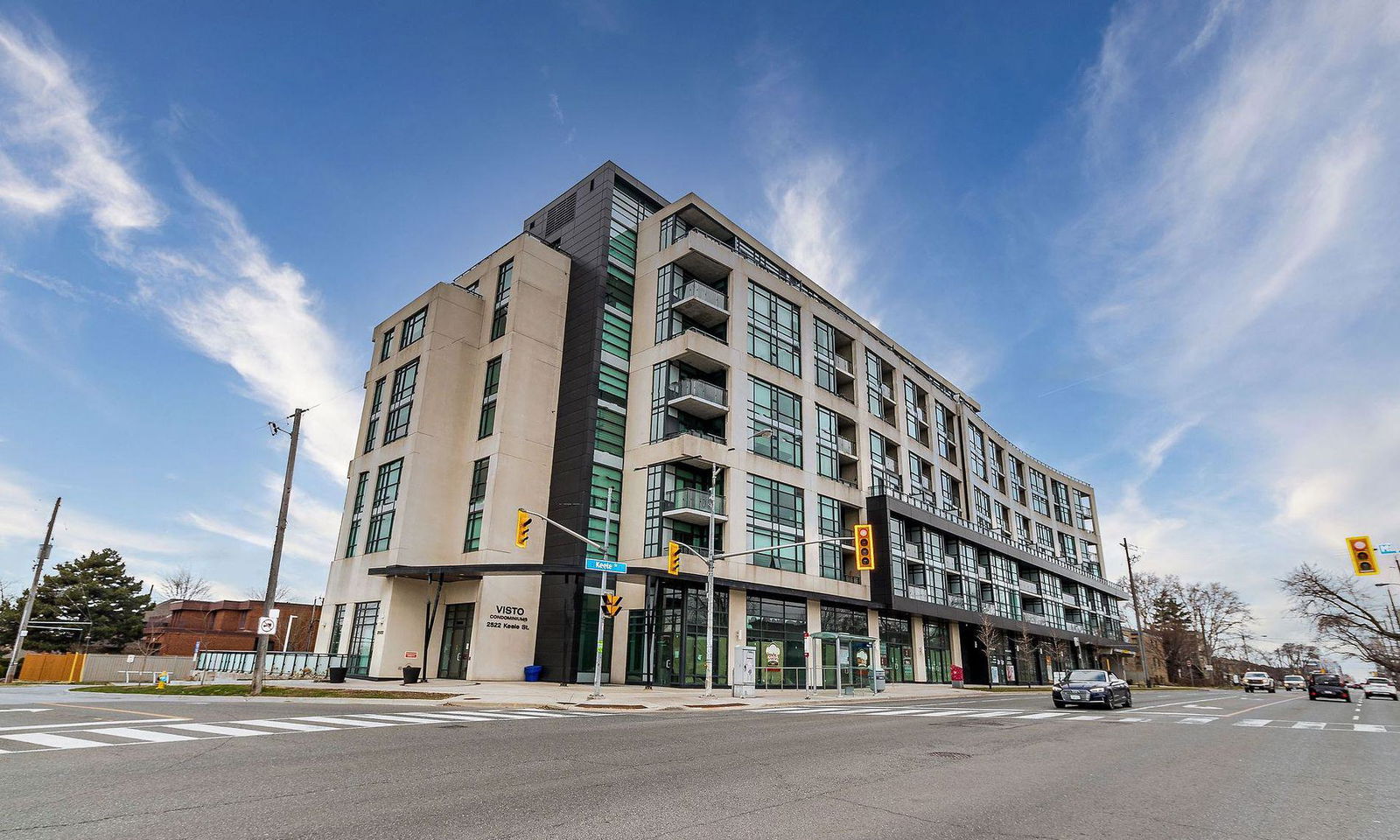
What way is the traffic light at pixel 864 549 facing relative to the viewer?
toward the camera

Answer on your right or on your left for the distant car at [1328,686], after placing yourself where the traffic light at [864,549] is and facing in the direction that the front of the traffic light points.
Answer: on your left

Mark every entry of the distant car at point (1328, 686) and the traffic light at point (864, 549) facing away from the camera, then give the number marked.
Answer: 1

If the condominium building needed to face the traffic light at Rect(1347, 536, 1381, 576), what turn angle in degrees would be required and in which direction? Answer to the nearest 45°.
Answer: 0° — it already faces it

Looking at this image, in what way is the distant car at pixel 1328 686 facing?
away from the camera

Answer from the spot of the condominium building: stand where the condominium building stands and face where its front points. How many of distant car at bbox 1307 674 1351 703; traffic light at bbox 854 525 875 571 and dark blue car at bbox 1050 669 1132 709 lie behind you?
0

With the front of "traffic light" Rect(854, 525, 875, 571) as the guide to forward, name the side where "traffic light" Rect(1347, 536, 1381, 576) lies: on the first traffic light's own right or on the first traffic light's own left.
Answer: on the first traffic light's own left

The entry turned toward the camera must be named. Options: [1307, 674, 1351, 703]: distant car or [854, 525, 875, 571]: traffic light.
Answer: the traffic light

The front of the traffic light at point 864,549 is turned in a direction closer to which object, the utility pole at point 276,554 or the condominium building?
the utility pole

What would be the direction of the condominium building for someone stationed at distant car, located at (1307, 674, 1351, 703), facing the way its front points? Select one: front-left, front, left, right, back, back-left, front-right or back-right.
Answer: back-left

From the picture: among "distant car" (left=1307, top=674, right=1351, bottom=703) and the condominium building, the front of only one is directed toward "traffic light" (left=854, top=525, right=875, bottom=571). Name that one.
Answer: the condominium building

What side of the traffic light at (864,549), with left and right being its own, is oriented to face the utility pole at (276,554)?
right

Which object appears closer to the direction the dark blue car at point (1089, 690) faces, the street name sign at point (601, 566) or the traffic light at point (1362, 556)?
the street name sign

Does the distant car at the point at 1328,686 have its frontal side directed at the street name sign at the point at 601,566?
no

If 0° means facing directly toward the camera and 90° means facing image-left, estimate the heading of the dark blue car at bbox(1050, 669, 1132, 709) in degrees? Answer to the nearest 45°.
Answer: approximately 45°

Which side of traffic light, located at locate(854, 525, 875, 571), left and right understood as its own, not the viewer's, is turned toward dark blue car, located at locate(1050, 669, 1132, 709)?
left
